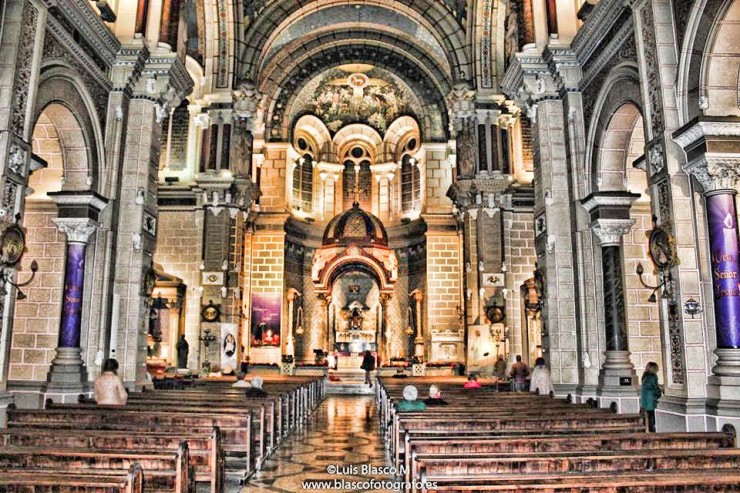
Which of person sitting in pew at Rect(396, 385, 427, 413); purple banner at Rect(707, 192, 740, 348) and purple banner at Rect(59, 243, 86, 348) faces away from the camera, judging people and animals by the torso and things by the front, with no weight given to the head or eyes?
the person sitting in pew

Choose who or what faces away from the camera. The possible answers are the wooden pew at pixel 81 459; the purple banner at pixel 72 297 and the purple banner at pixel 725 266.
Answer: the wooden pew

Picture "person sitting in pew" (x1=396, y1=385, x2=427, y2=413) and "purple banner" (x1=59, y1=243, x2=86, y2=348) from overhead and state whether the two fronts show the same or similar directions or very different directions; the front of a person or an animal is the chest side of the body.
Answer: very different directions

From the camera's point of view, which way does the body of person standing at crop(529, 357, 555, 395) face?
away from the camera

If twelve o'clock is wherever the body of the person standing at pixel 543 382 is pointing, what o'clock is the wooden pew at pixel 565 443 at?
The wooden pew is roughly at 6 o'clock from the person standing.

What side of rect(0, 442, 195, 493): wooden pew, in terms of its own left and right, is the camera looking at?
back

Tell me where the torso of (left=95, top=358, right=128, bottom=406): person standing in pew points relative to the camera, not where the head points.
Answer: away from the camera

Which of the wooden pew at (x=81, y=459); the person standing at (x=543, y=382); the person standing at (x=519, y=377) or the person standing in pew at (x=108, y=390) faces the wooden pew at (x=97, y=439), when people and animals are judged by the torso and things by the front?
the wooden pew at (x=81, y=459)

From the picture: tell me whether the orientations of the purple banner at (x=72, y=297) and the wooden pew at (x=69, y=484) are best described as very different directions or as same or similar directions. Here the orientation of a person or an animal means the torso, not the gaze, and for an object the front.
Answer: very different directions

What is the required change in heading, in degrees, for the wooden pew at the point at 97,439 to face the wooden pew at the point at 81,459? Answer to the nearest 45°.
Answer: approximately 180°

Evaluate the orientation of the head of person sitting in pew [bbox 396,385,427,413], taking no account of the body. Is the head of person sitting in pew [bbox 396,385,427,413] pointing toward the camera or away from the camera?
away from the camera

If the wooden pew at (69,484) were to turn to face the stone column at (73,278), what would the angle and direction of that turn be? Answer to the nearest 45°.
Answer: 0° — it already faces it

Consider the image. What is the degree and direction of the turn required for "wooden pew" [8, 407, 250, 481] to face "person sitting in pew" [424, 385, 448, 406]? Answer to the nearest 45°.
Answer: approximately 90° to its right

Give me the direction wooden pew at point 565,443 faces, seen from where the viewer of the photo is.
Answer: facing away from the viewer
